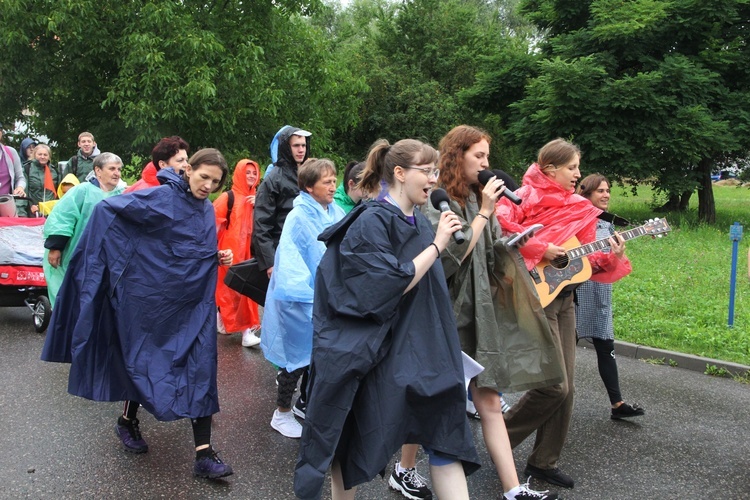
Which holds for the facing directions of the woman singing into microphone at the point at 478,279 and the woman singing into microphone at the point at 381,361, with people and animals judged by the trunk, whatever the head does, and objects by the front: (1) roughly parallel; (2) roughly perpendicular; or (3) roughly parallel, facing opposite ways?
roughly parallel

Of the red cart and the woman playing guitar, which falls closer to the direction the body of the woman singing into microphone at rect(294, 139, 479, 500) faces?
the woman playing guitar

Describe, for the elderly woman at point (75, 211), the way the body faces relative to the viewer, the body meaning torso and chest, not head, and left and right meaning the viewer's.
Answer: facing the viewer and to the right of the viewer

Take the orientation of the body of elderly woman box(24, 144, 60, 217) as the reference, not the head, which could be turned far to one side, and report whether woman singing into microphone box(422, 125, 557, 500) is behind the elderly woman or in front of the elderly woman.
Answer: in front

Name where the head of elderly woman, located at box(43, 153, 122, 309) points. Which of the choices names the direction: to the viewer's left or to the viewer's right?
to the viewer's right

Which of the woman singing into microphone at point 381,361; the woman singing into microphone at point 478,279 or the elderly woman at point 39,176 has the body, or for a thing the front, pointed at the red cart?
the elderly woman

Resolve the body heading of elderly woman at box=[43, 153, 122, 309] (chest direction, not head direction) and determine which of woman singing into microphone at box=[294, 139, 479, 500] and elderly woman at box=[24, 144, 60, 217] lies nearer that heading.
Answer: the woman singing into microphone

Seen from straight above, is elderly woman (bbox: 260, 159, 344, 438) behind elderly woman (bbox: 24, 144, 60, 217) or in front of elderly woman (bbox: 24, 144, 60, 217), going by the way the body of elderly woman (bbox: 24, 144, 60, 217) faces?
in front

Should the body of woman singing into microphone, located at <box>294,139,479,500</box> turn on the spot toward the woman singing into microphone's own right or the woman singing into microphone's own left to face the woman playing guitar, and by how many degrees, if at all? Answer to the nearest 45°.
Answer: approximately 45° to the woman singing into microphone's own left

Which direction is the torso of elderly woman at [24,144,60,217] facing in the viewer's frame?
toward the camera
